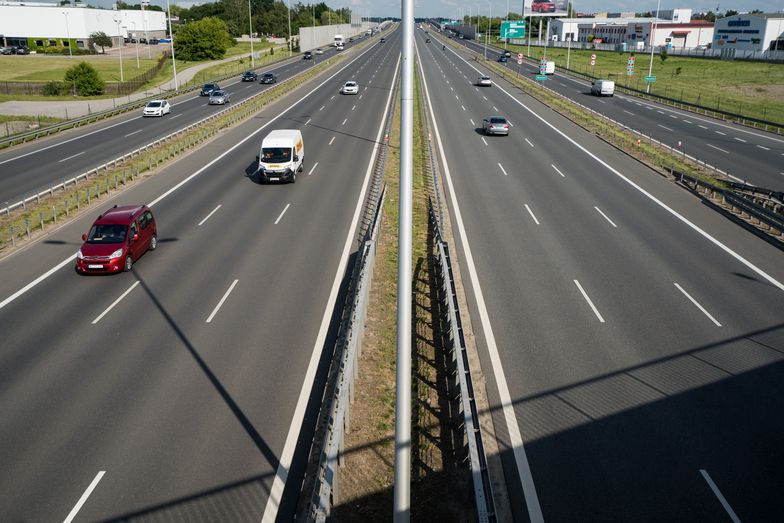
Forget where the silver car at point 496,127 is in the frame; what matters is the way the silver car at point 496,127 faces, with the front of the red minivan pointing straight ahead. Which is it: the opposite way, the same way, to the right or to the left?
the opposite way

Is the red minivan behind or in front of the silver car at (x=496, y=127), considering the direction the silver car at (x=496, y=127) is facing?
behind

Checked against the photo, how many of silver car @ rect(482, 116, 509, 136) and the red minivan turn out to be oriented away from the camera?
1

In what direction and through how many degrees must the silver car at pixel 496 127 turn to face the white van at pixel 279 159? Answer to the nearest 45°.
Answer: approximately 135° to its left

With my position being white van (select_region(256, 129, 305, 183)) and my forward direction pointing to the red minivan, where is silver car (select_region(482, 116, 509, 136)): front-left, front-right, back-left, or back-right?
back-left

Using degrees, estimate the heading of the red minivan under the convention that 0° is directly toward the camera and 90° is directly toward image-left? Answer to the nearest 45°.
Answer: approximately 45°

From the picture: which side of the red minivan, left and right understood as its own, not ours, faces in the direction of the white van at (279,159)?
back

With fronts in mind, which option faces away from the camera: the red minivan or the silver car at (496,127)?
the silver car

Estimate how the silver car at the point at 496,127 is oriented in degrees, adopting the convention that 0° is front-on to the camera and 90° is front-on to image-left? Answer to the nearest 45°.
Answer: approximately 180°
